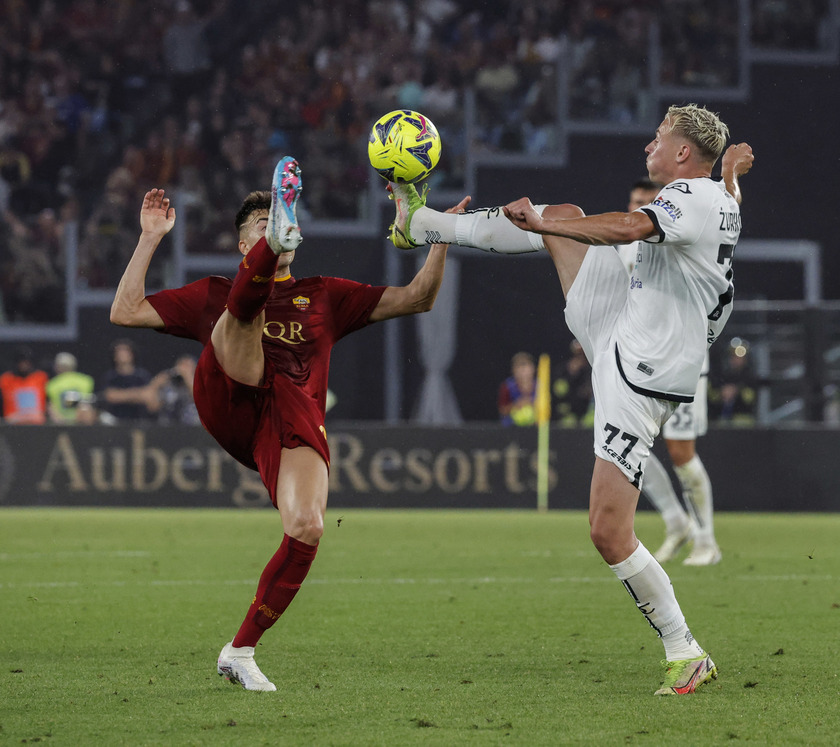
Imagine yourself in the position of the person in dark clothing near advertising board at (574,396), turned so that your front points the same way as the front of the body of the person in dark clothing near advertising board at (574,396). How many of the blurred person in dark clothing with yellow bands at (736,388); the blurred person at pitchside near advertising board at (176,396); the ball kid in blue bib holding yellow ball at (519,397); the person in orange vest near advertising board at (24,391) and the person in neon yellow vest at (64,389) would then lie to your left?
1

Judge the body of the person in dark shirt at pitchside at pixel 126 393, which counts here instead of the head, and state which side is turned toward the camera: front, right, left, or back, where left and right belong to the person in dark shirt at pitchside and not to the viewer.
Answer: front

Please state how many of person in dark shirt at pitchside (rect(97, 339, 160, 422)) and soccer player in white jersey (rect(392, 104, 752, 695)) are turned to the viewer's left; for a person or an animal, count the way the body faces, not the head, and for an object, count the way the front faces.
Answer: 1

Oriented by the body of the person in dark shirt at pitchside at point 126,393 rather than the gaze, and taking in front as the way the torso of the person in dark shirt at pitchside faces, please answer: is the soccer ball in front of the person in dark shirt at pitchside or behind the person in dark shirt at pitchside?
in front

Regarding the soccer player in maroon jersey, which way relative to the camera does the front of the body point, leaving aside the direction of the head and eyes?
toward the camera

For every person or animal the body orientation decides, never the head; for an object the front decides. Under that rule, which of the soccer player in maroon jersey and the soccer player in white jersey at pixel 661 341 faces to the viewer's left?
the soccer player in white jersey

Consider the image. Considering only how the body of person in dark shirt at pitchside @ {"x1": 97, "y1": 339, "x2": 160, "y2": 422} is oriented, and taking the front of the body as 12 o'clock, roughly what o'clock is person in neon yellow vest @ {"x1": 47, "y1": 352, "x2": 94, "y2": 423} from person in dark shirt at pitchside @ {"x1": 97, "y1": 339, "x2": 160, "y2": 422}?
person in neon yellow vest @ {"x1": 47, "y1": 352, "x2": 94, "y2": 423} is roughly at 4 o'clock from person in dark shirt at pitchside @ {"x1": 97, "y1": 339, "x2": 160, "y2": 422}.

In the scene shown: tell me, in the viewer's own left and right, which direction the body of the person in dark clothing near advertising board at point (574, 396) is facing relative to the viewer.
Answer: facing the viewer

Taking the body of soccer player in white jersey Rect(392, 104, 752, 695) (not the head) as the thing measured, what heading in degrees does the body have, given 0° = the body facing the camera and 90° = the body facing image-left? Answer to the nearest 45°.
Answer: approximately 90°

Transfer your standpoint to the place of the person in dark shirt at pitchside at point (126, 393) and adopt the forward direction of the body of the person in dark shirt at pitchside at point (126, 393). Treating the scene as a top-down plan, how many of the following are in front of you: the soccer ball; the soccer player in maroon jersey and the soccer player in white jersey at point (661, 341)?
3

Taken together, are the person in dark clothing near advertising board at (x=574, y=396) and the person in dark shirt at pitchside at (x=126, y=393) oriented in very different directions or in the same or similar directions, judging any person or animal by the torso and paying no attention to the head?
same or similar directions

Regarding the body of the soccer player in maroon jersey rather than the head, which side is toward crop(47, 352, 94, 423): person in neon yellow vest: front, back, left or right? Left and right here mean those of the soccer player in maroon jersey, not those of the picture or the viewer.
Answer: back
